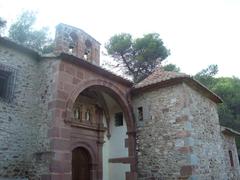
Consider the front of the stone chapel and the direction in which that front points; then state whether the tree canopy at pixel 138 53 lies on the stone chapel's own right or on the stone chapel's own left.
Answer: on the stone chapel's own left

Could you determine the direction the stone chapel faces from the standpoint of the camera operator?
facing the viewer and to the right of the viewer

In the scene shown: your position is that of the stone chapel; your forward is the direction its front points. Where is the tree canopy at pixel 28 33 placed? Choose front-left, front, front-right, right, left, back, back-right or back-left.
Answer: back

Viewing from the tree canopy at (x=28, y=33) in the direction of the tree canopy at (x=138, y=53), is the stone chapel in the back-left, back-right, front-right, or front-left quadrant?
front-right

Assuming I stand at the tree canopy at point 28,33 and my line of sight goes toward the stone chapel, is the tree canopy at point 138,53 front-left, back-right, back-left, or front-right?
front-left
